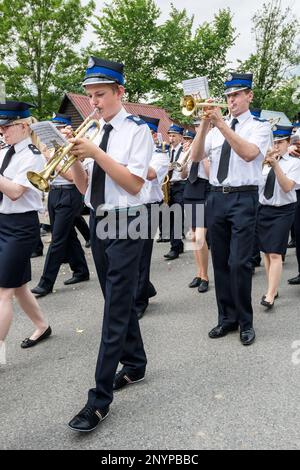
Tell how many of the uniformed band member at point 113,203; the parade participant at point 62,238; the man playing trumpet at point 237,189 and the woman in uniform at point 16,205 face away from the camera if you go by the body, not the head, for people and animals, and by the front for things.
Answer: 0

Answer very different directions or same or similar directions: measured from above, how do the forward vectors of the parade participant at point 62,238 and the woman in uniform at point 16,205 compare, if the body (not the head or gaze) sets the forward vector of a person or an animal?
same or similar directions

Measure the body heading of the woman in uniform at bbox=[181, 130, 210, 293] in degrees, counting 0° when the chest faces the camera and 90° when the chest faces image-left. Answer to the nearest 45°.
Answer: approximately 45°

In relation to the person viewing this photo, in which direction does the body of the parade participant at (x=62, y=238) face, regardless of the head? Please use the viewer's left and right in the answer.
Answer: facing the viewer and to the left of the viewer

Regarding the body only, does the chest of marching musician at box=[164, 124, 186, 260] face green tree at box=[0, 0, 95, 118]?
no

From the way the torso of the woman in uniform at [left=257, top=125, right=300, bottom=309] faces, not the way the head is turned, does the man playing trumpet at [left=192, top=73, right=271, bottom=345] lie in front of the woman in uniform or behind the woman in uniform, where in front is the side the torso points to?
in front

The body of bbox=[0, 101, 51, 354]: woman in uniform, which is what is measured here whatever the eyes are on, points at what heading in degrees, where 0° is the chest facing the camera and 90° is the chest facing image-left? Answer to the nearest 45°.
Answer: approximately 45°

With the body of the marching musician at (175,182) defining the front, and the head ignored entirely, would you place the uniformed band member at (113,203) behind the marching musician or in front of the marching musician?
in front

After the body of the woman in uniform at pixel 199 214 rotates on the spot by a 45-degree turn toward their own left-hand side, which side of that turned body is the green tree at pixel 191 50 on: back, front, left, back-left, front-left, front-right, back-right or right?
back

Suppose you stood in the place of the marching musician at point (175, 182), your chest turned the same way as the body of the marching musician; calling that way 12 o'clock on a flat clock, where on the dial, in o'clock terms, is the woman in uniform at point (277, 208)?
The woman in uniform is roughly at 10 o'clock from the marching musician.

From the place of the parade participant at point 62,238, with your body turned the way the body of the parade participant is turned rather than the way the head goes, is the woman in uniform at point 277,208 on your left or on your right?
on your left

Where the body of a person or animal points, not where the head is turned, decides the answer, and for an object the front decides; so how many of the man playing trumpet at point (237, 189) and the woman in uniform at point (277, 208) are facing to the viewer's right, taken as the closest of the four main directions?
0

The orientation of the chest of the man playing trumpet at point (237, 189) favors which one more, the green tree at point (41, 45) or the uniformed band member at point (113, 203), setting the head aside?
the uniformed band member

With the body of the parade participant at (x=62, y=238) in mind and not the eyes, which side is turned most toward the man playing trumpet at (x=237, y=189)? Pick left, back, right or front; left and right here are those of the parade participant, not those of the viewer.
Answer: left

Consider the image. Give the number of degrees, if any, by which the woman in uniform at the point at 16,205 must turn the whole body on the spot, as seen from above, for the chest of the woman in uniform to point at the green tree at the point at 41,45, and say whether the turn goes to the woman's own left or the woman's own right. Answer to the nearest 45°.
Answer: approximately 135° to the woman's own right

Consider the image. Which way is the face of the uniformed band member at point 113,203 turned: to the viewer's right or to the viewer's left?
to the viewer's left

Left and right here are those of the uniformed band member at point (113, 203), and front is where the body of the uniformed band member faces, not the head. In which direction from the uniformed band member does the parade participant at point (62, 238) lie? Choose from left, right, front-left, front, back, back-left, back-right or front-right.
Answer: back-right

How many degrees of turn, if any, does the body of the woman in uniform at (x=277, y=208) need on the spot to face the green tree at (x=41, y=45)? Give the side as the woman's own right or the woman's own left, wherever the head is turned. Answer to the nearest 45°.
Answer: approximately 90° to the woman's own right

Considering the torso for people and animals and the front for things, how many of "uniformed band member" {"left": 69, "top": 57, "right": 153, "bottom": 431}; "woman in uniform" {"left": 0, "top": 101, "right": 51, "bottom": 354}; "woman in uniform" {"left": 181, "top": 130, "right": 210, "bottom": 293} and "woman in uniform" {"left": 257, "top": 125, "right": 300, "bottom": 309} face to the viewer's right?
0

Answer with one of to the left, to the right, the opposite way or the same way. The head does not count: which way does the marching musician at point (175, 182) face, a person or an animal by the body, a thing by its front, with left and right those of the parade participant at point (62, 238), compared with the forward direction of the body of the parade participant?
the same way

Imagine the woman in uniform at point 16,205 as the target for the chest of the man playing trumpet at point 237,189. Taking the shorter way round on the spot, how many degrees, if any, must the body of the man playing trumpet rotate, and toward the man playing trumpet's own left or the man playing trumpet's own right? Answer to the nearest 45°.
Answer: approximately 45° to the man playing trumpet's own right

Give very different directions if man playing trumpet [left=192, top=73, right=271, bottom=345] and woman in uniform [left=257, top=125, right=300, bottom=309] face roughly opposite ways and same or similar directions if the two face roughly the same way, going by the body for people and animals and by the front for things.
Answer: same or similar directions
